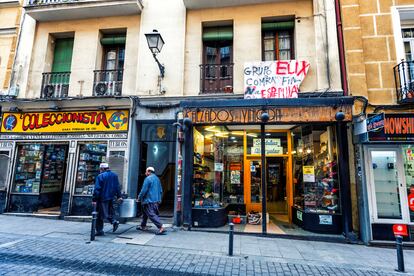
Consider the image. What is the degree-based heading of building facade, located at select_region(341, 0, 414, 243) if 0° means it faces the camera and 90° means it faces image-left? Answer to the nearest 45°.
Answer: approximately 0°

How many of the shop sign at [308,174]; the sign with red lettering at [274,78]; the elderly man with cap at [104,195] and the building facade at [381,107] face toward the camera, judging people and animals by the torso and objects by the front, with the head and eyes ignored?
3

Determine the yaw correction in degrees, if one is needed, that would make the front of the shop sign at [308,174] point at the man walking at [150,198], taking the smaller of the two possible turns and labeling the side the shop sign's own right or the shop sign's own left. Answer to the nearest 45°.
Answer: approximately 45° to the shop sign's own right

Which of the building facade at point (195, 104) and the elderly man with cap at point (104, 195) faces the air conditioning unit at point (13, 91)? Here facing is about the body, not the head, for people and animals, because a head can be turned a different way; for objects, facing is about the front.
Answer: the elderly man with cap

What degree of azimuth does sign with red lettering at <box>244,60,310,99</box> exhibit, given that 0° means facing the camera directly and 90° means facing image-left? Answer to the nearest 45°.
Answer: approximately 0°

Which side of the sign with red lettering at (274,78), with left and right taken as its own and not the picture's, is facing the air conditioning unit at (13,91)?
right

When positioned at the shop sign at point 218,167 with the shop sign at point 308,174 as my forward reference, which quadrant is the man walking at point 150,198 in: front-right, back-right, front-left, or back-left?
back-right

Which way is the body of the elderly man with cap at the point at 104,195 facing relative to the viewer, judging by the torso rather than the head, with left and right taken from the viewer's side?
facing away from the viewer and to the left of the viewer
